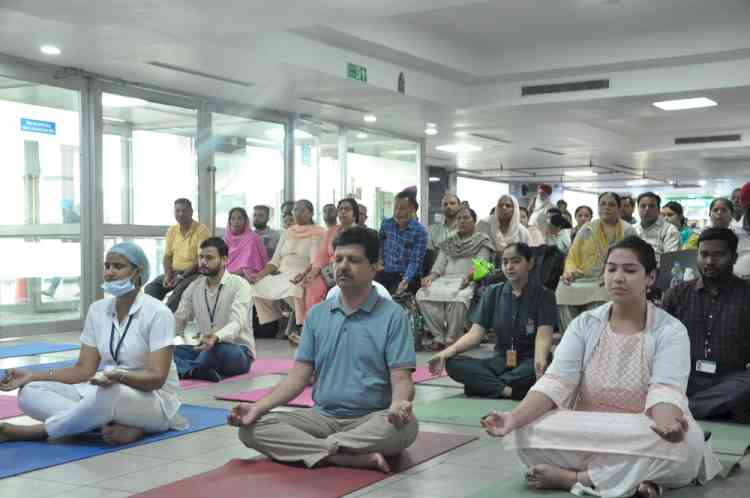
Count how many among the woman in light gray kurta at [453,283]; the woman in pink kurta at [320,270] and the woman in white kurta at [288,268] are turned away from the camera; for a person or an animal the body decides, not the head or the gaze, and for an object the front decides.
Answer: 0

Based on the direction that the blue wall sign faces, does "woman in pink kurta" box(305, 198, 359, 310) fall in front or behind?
in front

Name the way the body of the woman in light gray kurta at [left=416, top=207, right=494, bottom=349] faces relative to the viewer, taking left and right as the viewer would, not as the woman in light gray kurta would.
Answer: facing the viewer and to the left of the viewer

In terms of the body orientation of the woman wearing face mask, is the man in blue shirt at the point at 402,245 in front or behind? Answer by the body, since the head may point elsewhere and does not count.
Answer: behind

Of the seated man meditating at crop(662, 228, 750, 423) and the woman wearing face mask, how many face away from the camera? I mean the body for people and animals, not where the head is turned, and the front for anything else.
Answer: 0

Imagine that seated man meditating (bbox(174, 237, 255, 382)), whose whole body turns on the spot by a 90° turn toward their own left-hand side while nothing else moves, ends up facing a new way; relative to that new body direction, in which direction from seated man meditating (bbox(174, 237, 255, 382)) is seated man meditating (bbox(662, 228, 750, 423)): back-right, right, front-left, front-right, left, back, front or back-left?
front

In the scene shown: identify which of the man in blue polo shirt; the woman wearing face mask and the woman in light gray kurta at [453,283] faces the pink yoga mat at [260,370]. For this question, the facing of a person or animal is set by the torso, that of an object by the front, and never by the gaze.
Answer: the woman in light gray kurta

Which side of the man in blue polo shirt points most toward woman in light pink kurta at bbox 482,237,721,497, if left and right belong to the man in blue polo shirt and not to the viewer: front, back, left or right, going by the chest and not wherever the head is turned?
left
